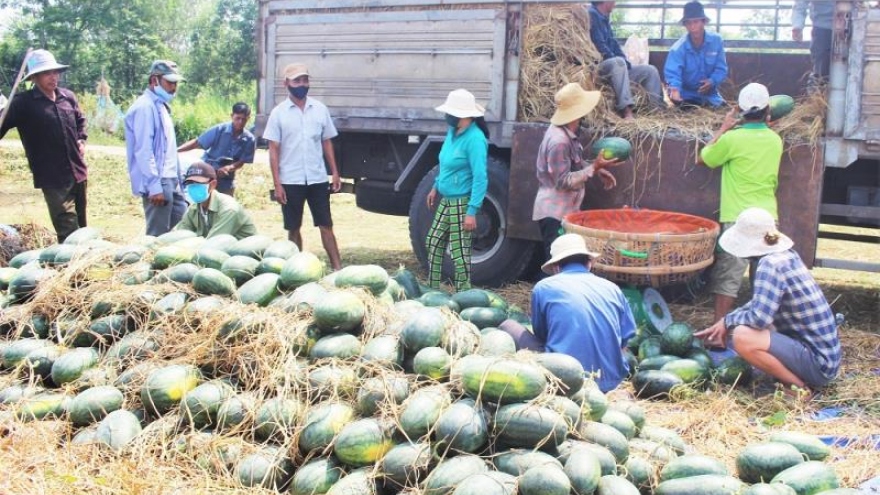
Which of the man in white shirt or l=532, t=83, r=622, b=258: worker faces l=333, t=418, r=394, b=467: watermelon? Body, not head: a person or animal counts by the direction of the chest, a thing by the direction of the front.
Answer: the man in white shirt

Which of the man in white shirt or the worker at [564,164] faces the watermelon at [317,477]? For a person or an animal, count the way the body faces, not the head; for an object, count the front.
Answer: the man in white shirt

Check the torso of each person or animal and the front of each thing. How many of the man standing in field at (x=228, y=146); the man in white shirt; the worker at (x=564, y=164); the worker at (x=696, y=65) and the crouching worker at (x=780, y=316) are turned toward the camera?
3

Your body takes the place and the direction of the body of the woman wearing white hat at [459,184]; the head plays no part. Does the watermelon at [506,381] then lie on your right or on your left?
on your left

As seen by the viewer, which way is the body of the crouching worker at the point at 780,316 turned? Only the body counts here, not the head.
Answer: to the viewer's left

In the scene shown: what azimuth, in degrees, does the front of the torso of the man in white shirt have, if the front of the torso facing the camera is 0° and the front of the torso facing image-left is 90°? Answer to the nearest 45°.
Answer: approximately 0°

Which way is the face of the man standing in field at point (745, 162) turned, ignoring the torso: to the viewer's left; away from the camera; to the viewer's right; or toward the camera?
away from the camera

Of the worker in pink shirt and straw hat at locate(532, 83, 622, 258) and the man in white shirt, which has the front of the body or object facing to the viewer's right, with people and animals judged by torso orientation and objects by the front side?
the worker in pink shirt and straw hat

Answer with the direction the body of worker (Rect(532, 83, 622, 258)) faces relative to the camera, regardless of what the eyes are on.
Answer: to the viewer's right

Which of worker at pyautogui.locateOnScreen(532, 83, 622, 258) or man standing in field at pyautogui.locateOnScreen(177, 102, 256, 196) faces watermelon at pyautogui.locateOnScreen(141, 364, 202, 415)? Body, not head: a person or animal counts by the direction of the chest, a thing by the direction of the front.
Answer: the man standing in field

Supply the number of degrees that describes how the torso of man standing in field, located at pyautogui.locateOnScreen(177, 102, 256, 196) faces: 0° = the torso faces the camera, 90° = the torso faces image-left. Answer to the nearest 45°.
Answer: approximately 0°

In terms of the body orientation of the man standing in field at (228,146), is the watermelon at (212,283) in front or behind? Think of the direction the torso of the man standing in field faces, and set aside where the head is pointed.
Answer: in front

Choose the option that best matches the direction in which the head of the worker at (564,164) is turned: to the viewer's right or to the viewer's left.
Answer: to the viewer's right
